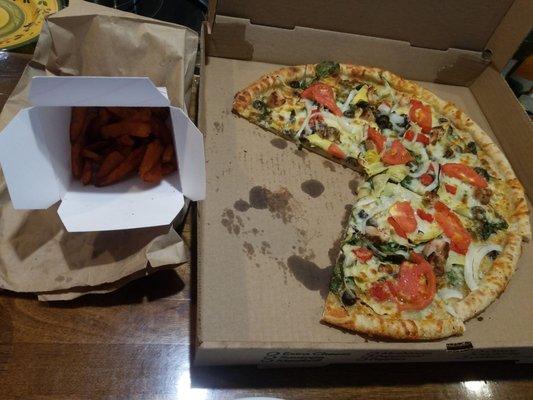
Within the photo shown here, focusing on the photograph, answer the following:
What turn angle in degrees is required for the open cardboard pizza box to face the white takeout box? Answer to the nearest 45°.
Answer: approximately 45° to its right

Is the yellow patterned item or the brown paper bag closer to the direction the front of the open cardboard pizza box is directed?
the brown paper bag

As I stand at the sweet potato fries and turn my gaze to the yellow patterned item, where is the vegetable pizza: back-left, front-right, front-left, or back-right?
back-right

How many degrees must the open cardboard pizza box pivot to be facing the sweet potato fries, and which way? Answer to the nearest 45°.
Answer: approximately 45° to its right

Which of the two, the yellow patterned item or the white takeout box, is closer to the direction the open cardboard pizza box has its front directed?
the white takeout box

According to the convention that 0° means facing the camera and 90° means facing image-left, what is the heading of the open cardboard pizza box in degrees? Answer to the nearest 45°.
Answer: approximately 0°

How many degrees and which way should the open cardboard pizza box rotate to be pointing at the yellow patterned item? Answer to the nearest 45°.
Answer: approximately 90° to its right

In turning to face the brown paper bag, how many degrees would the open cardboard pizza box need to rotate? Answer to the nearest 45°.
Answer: approximately 45° to its right
